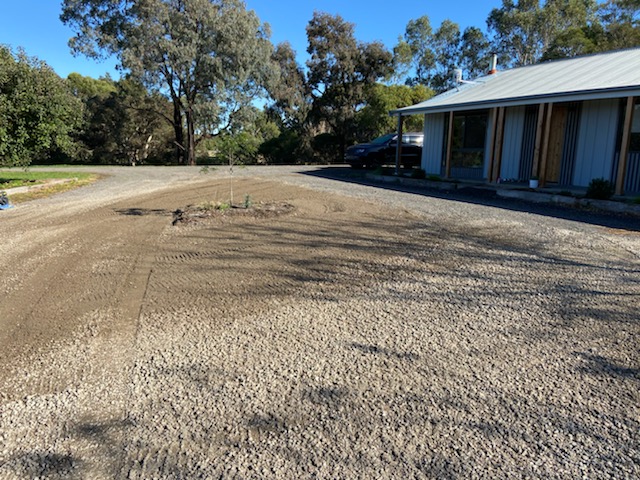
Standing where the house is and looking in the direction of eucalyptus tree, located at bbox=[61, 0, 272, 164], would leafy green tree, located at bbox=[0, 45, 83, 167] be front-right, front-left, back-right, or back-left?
front-left

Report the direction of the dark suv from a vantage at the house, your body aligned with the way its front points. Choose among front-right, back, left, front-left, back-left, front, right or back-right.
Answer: right

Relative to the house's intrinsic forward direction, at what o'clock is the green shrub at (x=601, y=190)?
The green shrub is roughly at 10 o'clock from the house.

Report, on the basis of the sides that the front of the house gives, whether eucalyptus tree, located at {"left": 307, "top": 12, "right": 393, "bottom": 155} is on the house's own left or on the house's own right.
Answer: on the house's own right

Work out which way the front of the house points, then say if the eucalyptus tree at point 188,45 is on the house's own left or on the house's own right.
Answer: on the house's own right

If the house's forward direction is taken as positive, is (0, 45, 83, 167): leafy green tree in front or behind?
in front

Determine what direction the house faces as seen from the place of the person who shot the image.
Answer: facing the viewer and to the left of the viewer

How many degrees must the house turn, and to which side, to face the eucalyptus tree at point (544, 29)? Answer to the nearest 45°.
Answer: approximately 135° to its right
